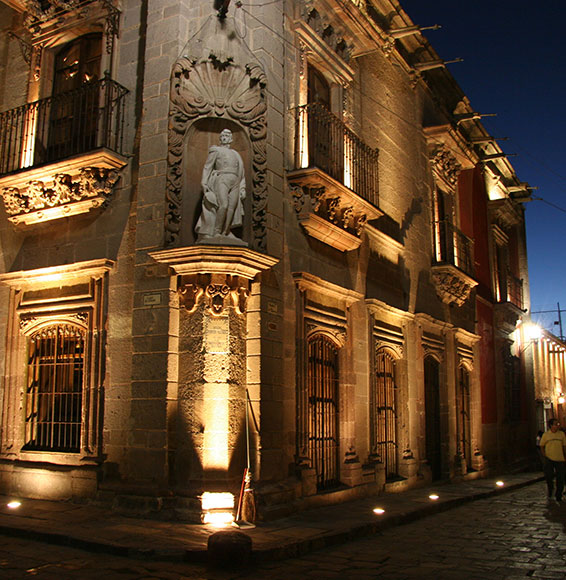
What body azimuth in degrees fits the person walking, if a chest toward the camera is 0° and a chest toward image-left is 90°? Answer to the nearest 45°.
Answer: approximately 0°

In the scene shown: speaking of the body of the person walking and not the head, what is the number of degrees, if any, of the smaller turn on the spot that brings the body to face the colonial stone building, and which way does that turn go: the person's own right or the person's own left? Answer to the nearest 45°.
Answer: approximately 45° to the person's own right

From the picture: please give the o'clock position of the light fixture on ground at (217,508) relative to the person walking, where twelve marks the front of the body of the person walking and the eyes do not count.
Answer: The light fixture on ground is roughly at 1 o'clock from the person walking.

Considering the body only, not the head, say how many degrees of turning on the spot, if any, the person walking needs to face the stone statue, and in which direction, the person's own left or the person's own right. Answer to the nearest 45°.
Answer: approximately 45° to the person's own right
